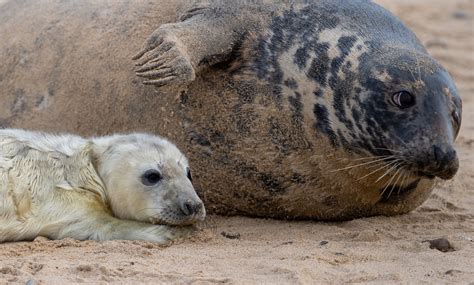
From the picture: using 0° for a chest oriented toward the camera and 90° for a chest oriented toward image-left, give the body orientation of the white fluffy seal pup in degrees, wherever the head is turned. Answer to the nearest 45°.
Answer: approximately 270°
